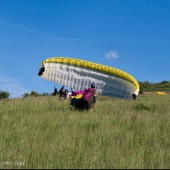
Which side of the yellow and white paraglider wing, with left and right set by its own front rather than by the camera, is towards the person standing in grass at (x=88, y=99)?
front

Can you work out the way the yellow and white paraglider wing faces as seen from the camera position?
facing the viewer
